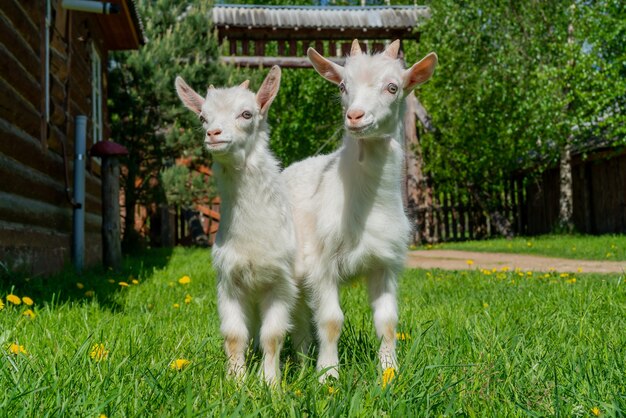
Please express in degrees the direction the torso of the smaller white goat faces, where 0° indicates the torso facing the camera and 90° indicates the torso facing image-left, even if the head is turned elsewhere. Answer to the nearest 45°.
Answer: approximately 0°

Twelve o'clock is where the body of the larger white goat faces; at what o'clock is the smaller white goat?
The smaller white goat is roughly at 4 o'clock from the larger white goat.

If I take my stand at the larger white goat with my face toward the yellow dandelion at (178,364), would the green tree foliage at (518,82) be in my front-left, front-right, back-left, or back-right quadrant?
back-right

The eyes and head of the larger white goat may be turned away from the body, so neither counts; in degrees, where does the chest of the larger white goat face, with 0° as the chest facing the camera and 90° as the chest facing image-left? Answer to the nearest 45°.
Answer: approximately 315°

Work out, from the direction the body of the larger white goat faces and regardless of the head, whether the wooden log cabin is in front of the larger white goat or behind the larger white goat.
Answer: behind

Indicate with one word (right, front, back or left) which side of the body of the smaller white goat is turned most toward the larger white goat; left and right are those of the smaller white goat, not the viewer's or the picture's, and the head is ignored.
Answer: left
